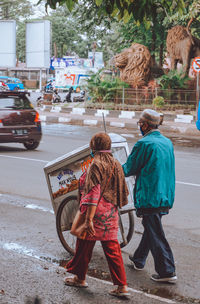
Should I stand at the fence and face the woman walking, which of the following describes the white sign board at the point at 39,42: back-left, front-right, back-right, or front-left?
back-right

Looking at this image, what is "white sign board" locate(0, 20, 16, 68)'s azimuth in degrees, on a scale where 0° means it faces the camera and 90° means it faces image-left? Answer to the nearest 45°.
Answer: approximately 0°

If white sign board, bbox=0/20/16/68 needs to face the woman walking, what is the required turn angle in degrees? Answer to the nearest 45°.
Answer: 0° — it already faces them

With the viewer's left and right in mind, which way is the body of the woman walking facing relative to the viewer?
facing away from the viewer and to the left of the viewer

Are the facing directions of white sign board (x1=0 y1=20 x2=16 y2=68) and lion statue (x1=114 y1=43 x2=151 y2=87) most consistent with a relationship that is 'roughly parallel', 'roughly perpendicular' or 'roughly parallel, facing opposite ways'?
roughly perpendicular

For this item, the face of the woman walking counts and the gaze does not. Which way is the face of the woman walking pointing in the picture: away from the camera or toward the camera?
away from the camera

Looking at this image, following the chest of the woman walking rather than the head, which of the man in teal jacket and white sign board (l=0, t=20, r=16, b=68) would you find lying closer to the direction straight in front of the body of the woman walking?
the white sign board

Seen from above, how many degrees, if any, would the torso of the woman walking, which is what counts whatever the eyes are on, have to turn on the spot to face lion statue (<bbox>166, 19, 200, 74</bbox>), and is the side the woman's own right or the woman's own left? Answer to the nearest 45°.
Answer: approximately 45° to the woman's own right

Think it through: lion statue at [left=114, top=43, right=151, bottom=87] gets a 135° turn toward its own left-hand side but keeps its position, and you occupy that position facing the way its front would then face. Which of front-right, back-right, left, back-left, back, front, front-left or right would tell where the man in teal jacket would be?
front-right

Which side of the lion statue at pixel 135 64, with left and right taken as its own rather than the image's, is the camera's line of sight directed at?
left
